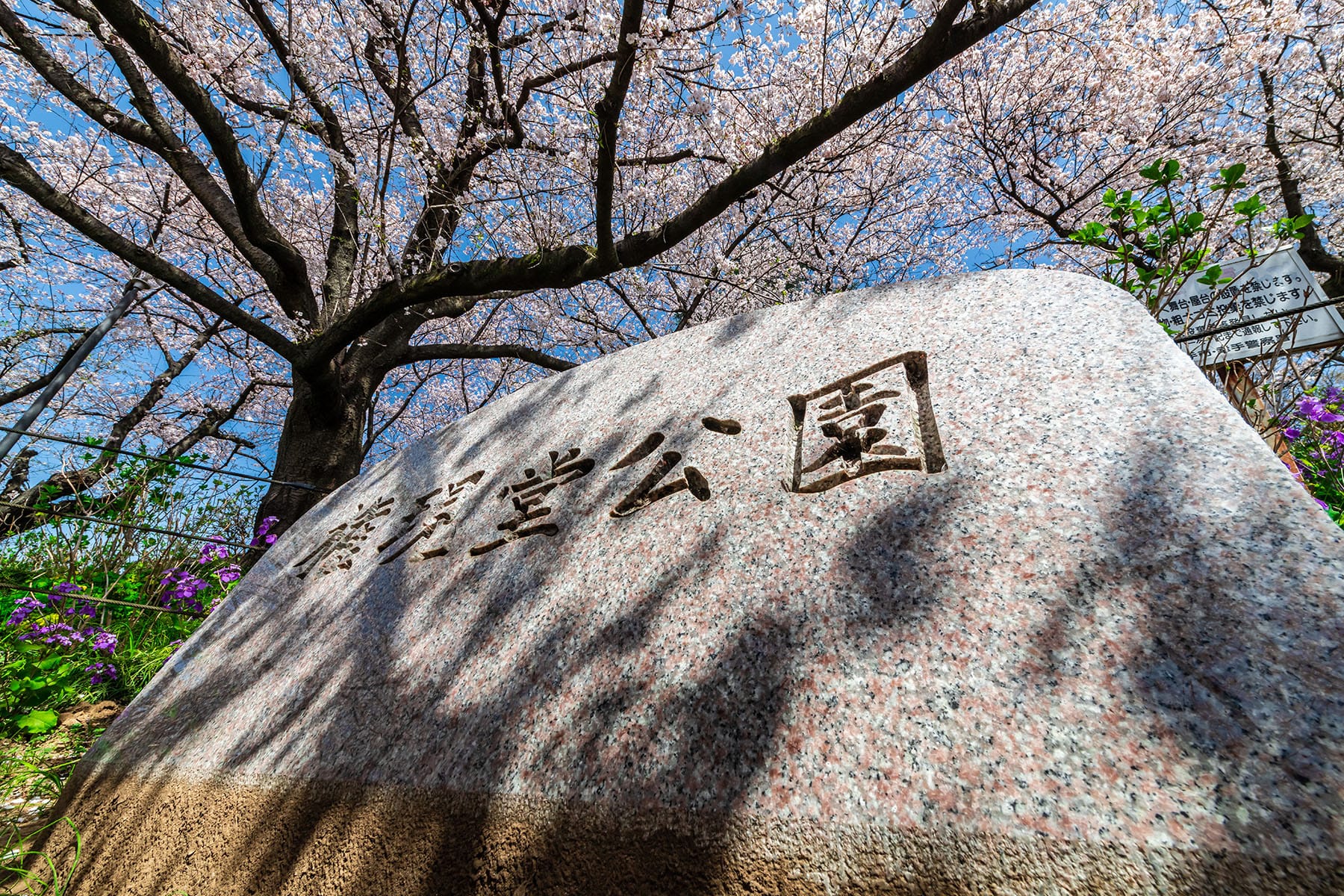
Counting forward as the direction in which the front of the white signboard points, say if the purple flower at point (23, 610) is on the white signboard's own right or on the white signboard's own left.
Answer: on the white signboard's own right

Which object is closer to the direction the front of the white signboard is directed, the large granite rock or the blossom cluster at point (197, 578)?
the large granite rock

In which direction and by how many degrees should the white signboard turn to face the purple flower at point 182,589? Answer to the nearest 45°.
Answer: approximately 45° to its right

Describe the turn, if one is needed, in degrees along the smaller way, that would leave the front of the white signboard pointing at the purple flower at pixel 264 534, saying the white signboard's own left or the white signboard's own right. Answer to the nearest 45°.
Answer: approximately 45° to the white signboard's own right

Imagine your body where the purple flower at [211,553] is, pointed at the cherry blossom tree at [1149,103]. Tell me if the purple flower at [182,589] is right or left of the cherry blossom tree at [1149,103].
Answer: right

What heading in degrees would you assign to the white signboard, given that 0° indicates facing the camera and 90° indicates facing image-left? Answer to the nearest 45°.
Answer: approximately 0°

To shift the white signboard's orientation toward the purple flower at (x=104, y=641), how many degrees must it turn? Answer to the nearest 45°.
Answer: approximately 45° to its right

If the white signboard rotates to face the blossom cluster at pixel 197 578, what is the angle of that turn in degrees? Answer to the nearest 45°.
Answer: approximately 45° to its right

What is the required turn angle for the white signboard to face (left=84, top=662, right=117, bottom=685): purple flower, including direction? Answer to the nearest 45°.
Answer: approximately 45° to its right

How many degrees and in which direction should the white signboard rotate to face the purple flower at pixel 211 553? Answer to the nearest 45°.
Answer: approximately 45° to its right
